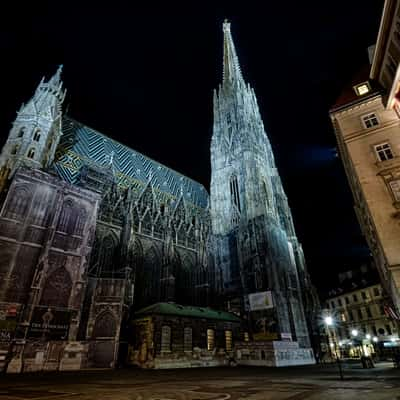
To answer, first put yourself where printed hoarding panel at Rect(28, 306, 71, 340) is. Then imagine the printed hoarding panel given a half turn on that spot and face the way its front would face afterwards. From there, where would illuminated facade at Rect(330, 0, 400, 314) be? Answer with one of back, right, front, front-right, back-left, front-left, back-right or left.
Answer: back-right

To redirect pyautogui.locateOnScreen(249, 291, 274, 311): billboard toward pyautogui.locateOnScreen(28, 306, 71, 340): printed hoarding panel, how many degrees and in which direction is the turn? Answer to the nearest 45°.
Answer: approximately 45° to its right

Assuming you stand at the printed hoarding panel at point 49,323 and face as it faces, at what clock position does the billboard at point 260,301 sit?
The billboard is roughly at 9 o'clock from the printed hoarding panel.

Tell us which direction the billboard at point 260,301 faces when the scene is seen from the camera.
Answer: facing the viewer

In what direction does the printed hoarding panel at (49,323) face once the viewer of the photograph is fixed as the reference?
facing the viewer

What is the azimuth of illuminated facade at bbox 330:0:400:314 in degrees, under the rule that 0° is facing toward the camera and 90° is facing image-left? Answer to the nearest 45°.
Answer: approximately 45°

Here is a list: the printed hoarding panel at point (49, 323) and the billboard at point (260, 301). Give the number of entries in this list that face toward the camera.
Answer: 2

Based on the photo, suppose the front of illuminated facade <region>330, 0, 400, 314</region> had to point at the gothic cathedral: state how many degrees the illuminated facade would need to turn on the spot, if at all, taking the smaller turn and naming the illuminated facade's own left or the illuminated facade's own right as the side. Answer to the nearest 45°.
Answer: approximately 45° to the illuminated facade's own right
